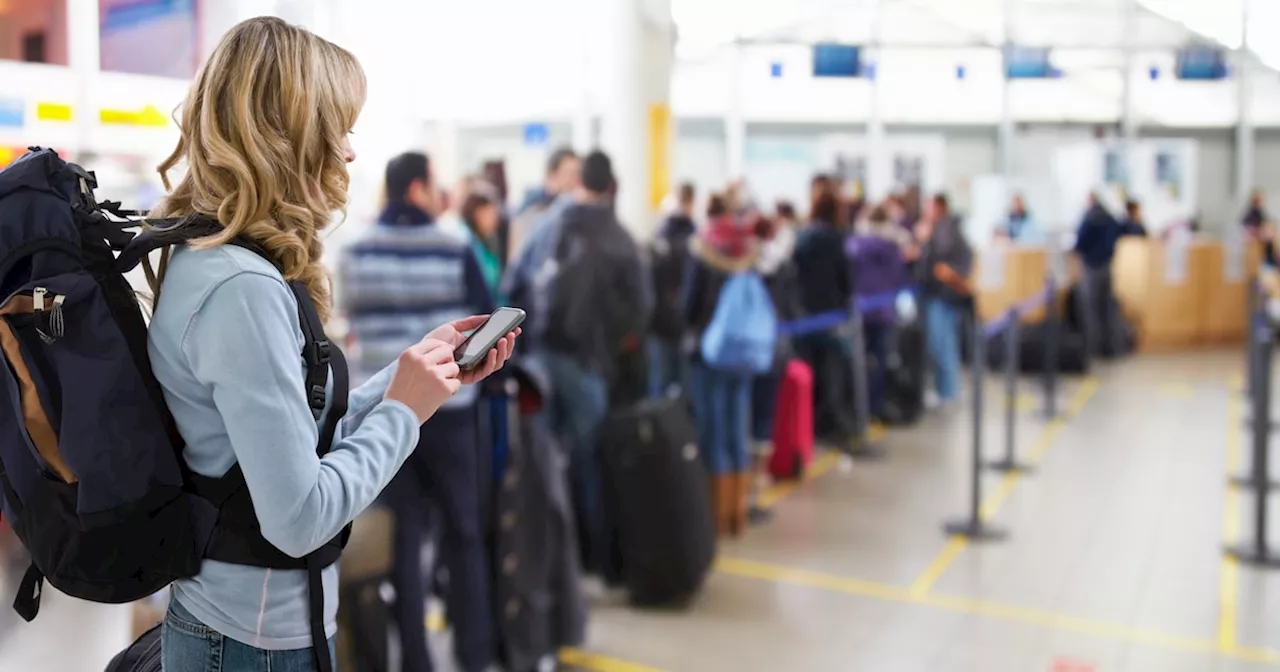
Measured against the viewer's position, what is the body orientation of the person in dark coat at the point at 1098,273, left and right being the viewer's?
facing away from the viewer

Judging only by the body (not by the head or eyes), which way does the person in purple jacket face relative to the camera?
away from the camera

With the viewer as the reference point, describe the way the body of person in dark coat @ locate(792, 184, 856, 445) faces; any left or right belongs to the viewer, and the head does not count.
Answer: facing away from the viewer

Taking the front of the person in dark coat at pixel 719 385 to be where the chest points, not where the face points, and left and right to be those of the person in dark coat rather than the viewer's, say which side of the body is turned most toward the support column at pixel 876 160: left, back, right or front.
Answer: front

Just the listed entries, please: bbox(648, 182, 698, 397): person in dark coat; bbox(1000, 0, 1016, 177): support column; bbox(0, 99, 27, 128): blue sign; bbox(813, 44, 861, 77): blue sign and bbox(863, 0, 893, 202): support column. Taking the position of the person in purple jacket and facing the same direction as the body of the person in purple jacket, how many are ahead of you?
3

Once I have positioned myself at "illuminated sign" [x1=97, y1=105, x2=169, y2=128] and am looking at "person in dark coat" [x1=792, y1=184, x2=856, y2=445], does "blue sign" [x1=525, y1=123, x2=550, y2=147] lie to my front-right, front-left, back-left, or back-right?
front-left

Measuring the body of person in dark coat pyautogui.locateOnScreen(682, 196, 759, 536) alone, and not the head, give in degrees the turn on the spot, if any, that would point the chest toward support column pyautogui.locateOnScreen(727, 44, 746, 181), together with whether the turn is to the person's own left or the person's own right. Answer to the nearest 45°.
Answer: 0° — they already face it

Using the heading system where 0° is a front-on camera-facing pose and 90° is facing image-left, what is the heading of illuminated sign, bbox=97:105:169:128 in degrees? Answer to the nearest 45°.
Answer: approximately 0°

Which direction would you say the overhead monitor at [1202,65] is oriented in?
toward the camera

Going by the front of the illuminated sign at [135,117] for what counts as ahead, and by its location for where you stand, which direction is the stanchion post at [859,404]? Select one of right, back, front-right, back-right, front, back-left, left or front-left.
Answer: front-left

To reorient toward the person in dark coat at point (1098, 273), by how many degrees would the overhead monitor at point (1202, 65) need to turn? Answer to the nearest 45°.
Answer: approximately 45° to its right

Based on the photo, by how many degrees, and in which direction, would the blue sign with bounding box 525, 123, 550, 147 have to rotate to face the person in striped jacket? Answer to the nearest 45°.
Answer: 0° — it already faces them

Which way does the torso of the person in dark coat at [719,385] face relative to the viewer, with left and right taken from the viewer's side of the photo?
facing away from the viewer

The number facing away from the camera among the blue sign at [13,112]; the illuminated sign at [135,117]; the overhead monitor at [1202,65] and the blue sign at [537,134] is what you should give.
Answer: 0

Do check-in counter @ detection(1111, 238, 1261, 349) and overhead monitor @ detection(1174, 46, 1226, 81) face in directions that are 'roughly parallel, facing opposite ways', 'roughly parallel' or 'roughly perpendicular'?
roughly parallel

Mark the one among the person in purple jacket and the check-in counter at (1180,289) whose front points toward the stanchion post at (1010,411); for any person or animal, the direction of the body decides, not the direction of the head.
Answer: the check-in counter

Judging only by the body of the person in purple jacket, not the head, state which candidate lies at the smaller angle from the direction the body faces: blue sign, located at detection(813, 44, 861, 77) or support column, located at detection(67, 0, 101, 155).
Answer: the blue sign

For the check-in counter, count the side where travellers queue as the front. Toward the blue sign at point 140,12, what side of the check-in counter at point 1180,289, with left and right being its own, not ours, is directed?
front
